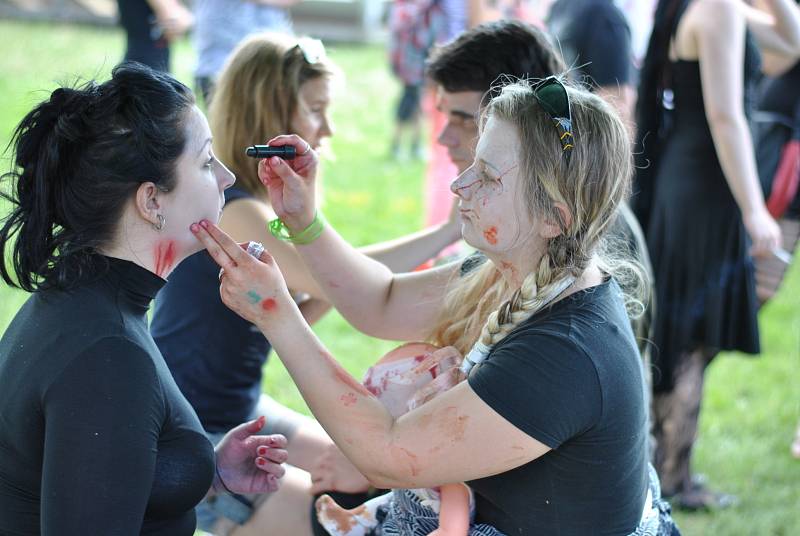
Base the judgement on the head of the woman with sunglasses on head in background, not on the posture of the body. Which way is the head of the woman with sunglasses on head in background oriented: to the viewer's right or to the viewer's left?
to the viewer's right

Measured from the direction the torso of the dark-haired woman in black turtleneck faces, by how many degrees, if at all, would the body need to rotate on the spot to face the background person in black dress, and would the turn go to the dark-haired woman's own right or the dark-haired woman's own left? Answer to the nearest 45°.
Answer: approximately 45° to the dark-haired woman's own left

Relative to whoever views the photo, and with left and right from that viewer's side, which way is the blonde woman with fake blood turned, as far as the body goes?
facing to the left of the viewer

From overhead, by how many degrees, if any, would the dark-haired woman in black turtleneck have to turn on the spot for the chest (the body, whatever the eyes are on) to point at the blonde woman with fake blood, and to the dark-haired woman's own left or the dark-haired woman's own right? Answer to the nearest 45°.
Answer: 0° — they already face them

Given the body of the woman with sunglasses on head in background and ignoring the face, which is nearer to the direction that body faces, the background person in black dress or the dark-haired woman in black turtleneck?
the background person in black dress

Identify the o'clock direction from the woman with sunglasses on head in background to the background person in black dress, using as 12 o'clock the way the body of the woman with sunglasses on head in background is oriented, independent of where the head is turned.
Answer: The background person in black dress is roughly at 11 o'clock from the woman with sunglasses on head in background.

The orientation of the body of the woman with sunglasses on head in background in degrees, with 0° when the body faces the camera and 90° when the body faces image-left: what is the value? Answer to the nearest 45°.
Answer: approximately 270°

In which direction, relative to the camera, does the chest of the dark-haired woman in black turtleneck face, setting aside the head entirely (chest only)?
to the viewer's right

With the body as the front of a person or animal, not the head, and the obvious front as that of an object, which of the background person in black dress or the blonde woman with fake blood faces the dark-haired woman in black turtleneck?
the blonde woman with fake blood

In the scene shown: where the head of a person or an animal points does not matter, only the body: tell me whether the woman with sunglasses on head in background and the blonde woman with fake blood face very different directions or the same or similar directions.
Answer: very different directions

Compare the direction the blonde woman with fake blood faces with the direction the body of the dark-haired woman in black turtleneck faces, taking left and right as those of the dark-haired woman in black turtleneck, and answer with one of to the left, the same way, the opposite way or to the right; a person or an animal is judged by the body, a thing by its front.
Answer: the opposite way

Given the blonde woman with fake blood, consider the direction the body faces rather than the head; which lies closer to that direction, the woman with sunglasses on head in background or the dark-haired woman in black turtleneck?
the dark-haired woman in black turtleneck

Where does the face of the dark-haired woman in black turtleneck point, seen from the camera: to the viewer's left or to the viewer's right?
to the viewer's right
